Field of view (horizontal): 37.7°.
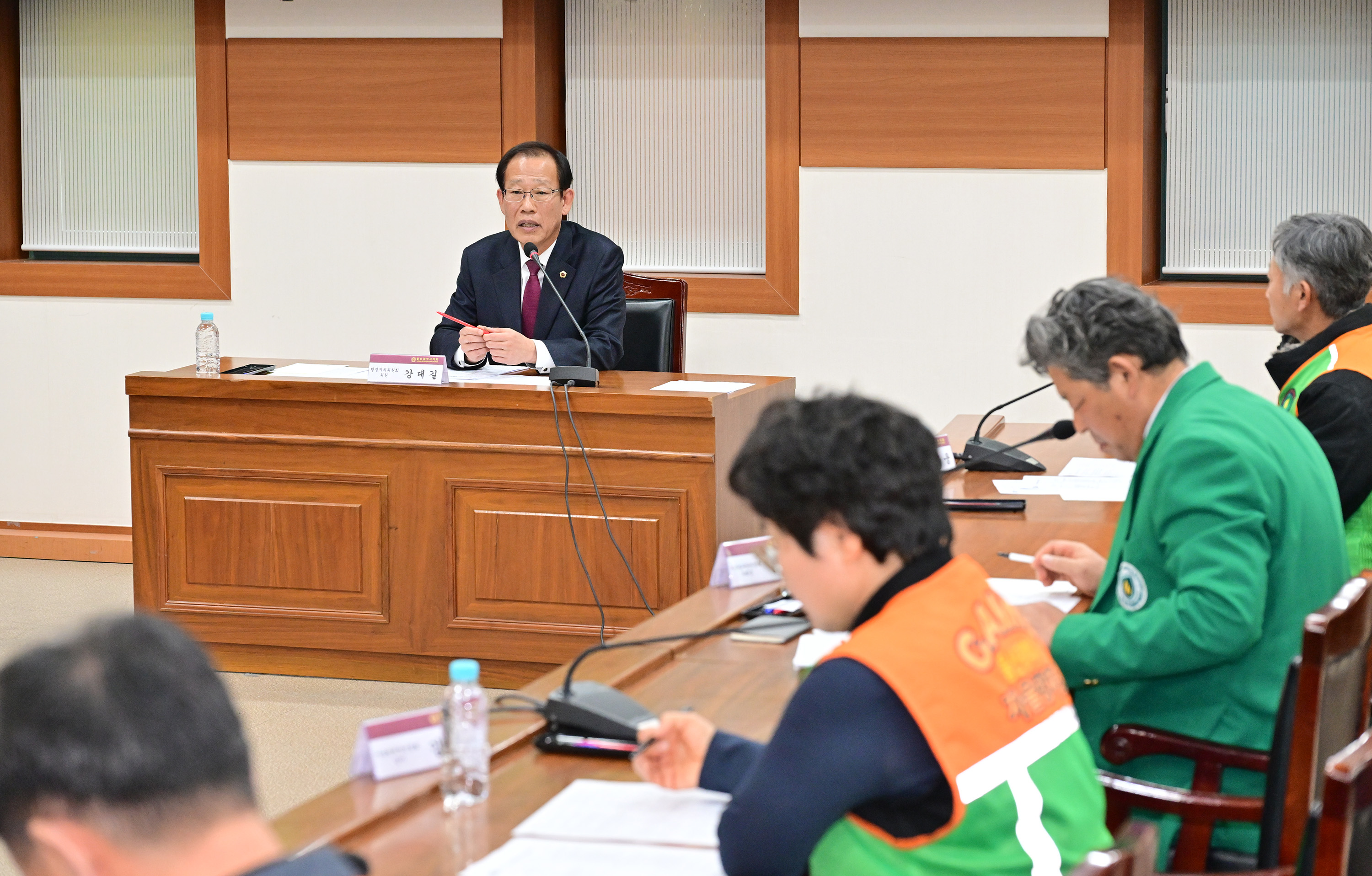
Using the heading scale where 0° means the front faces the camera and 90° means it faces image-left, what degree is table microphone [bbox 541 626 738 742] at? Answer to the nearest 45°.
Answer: approximately 315°

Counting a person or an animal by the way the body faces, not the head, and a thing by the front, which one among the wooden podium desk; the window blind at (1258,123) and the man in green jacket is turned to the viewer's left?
the man in green jacket

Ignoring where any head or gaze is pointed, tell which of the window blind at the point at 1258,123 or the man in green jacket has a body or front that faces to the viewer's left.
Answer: the man in green jacket

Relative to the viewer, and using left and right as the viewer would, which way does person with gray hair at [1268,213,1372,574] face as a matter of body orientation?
facing to the left of the viewer

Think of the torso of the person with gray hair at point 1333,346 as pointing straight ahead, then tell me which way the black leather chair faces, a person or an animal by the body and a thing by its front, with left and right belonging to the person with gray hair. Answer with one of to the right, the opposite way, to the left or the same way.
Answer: to the left

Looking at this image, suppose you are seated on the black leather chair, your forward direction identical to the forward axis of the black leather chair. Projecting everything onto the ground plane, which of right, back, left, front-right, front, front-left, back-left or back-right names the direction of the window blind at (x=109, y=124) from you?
back-right
